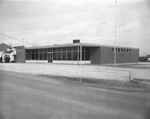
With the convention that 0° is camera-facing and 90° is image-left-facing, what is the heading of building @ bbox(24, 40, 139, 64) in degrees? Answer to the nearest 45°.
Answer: approximately 45°
